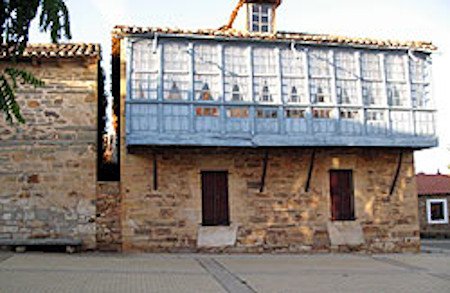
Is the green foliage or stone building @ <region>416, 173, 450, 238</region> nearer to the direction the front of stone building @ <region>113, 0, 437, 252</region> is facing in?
the green foliage

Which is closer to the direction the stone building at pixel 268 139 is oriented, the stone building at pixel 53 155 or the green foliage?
the green foliage

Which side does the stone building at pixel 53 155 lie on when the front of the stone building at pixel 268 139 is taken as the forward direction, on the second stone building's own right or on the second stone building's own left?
on the second stone building's own right

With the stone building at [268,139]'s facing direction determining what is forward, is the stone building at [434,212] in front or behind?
behind

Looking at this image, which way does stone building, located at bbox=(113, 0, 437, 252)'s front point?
toward the camera

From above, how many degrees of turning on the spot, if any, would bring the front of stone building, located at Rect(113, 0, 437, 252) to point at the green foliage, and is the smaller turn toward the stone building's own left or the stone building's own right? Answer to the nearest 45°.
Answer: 0° — it already faces it

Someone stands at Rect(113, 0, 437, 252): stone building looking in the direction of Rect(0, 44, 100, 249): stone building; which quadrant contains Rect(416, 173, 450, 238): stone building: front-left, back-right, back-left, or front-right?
back-right
